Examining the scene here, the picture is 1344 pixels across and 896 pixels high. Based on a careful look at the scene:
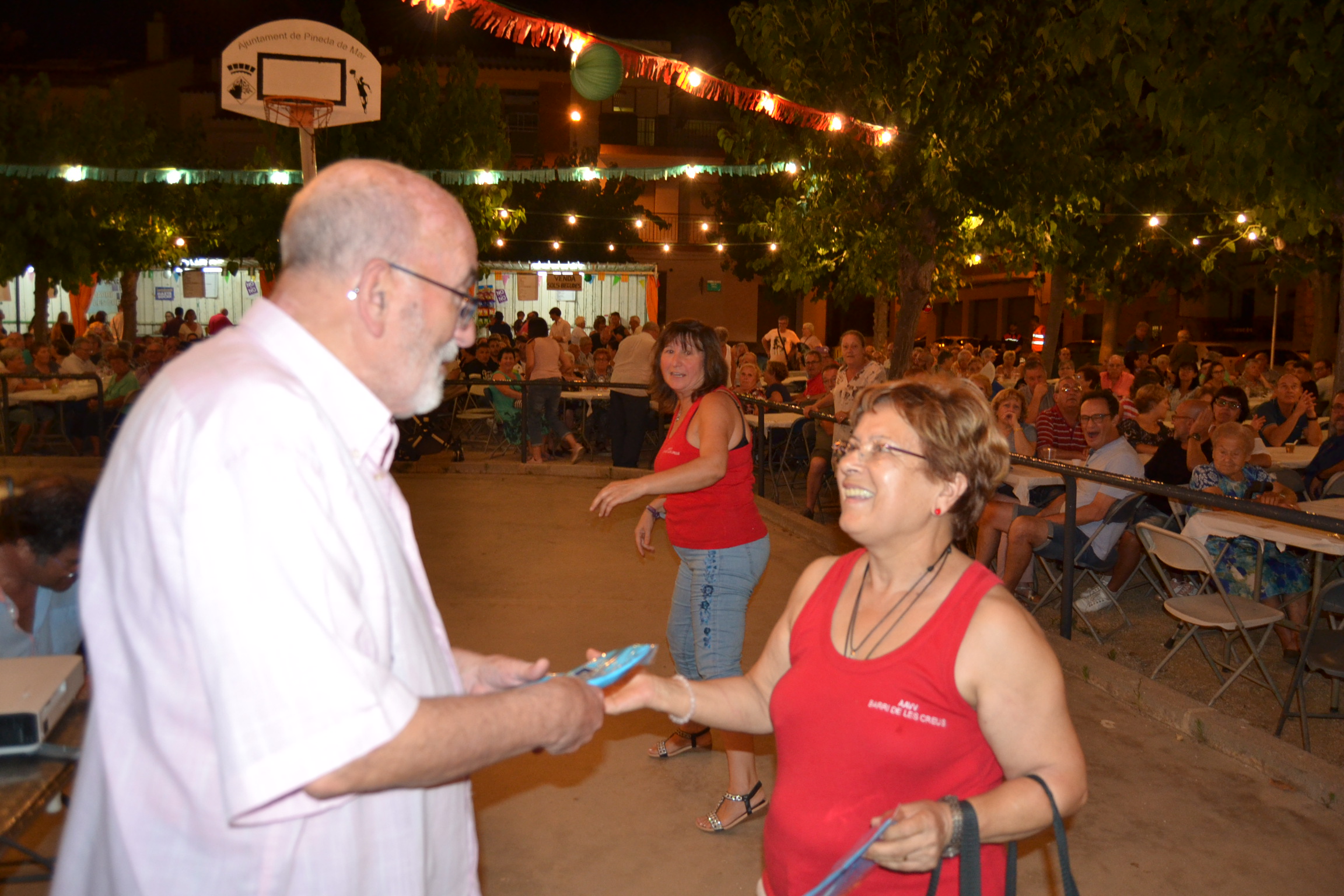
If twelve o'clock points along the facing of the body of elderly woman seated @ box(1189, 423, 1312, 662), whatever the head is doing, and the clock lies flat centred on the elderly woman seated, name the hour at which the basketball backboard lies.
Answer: The basketball backboard is roughly at 3 o'clock from the elderly woman seated.

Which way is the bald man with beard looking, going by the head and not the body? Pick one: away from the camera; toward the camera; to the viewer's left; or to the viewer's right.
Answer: to the viewer's right

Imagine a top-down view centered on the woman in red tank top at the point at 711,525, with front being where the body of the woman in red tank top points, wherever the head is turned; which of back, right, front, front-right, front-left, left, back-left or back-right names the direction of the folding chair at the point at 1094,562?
back

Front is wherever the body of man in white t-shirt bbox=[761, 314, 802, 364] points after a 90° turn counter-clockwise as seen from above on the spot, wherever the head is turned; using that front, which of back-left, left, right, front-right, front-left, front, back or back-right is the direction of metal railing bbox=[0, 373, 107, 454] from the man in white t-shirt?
back-right

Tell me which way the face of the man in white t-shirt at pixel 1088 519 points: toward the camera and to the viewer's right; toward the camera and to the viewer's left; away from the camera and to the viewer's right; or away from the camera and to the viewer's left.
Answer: toward the camera and to the viewer's left

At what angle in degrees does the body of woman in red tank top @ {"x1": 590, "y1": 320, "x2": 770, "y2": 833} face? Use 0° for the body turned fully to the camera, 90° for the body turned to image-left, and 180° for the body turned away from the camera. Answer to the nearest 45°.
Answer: approximately 45°

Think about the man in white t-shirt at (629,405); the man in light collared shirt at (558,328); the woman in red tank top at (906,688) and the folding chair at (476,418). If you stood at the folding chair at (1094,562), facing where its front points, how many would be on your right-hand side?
3

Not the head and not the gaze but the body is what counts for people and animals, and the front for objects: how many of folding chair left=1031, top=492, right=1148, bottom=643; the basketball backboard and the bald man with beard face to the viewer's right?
1

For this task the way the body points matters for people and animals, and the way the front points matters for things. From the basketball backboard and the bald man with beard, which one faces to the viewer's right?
the bald man with beard

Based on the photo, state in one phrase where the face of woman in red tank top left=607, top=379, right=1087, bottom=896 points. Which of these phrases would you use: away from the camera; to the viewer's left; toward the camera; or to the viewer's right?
to the viewer's left
